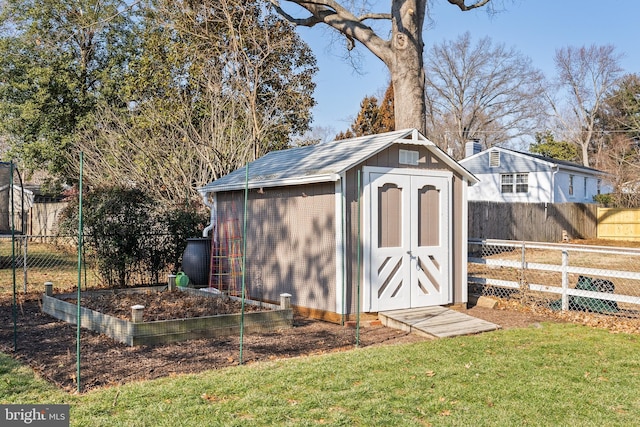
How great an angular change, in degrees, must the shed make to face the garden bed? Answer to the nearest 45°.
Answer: approximately 90° to its right

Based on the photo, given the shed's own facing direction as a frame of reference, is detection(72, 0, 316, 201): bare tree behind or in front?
behind

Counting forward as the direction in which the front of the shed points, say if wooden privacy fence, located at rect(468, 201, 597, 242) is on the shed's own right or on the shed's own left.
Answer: on the shed's own left

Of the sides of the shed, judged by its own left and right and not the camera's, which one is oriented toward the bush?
back

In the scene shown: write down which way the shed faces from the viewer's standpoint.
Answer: facing the viewer and to the right of the viewer

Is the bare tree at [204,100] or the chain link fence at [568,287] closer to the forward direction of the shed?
the chain link fence

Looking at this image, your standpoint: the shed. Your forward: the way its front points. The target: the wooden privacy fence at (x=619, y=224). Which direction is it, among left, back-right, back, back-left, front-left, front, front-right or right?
left

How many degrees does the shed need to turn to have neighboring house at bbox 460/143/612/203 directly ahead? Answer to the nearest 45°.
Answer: approximately 90° to its left
